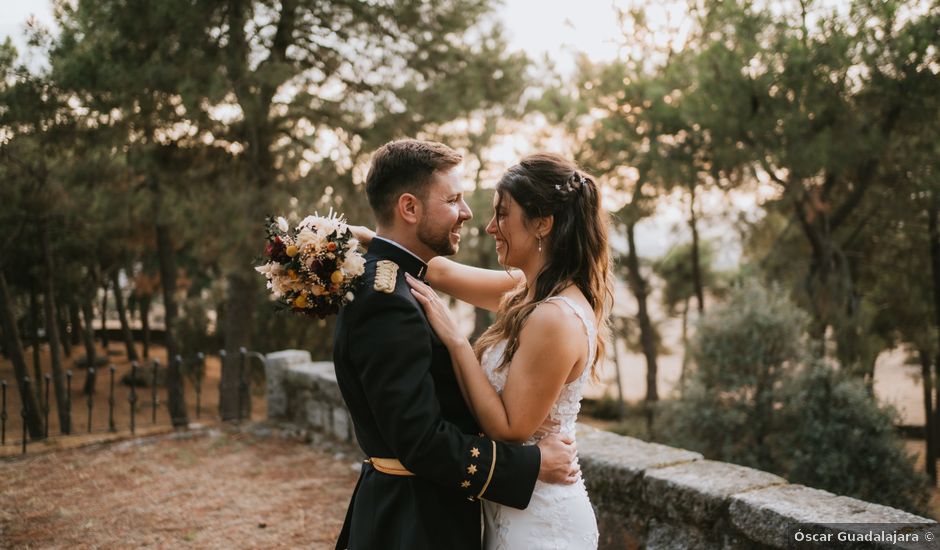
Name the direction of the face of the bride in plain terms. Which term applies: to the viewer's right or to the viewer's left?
to the viewer's left

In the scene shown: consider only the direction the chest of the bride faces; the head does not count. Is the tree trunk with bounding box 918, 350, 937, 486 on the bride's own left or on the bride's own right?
on the bride's own right

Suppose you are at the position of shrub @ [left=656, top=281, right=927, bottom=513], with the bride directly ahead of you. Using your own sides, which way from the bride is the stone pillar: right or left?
right

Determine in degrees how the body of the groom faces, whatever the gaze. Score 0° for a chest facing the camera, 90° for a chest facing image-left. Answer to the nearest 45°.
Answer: approximately 270°

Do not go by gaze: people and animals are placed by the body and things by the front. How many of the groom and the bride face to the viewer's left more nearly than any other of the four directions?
1

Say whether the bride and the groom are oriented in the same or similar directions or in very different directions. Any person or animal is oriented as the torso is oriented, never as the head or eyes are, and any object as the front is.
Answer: very different directions

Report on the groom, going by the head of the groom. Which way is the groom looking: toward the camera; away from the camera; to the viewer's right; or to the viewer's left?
to the viewer's right

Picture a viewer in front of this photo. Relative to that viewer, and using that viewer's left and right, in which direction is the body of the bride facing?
facing to the left of the viewer
